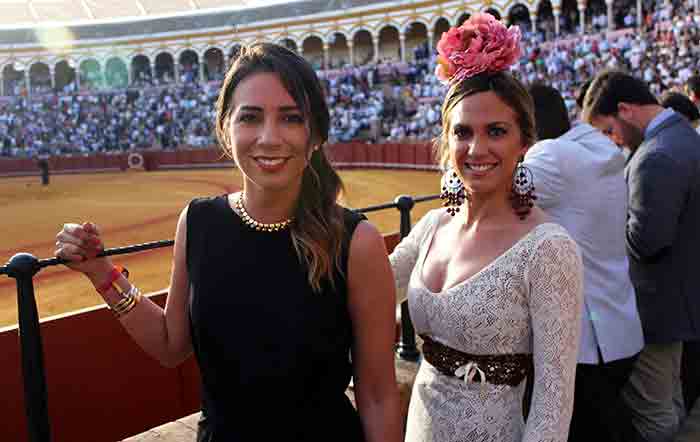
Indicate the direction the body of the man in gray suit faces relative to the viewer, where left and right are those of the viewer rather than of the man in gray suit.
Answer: facing to the left of the viewer

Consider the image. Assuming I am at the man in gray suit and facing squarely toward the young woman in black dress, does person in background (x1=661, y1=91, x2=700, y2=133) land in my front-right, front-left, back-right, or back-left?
back-right

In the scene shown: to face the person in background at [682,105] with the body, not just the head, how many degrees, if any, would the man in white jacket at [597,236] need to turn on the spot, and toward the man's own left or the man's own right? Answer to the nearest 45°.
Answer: approximately 45° to the man's own right

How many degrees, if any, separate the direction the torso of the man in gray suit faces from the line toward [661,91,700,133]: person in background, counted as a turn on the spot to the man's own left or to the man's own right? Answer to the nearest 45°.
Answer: approximately 90° to the man's own right

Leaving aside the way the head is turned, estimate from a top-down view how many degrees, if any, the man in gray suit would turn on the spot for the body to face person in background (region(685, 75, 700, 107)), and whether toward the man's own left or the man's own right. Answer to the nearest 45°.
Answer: approximately 90° to the man's own right

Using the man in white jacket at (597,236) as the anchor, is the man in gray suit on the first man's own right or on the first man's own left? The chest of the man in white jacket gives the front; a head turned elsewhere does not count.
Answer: on the first man's own right

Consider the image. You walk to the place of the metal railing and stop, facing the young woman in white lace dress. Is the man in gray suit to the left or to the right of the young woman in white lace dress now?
left

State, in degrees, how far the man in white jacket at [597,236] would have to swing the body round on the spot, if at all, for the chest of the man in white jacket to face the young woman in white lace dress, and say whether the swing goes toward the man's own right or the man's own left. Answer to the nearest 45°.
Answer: approximately 135° to the man's own left
